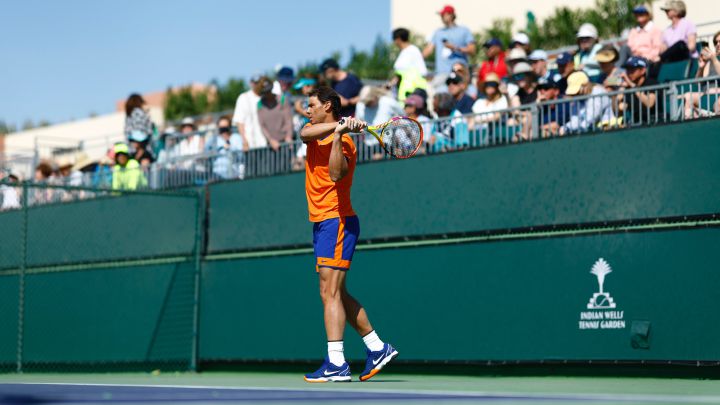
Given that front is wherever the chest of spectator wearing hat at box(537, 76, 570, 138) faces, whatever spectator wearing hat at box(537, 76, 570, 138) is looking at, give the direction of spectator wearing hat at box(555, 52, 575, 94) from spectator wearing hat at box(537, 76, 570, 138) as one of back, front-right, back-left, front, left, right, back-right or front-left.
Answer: back-right

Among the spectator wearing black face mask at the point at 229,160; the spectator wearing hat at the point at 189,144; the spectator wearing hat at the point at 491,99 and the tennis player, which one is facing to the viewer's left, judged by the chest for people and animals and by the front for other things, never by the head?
the tennis player

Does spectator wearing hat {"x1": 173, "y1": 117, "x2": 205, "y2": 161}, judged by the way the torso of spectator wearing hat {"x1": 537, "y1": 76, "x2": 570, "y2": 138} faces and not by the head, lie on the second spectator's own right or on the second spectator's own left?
on the second spectator's own right

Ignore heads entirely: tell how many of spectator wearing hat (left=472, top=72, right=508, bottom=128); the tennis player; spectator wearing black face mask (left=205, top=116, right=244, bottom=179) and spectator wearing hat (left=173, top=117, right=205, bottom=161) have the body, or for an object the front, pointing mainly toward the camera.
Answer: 3
